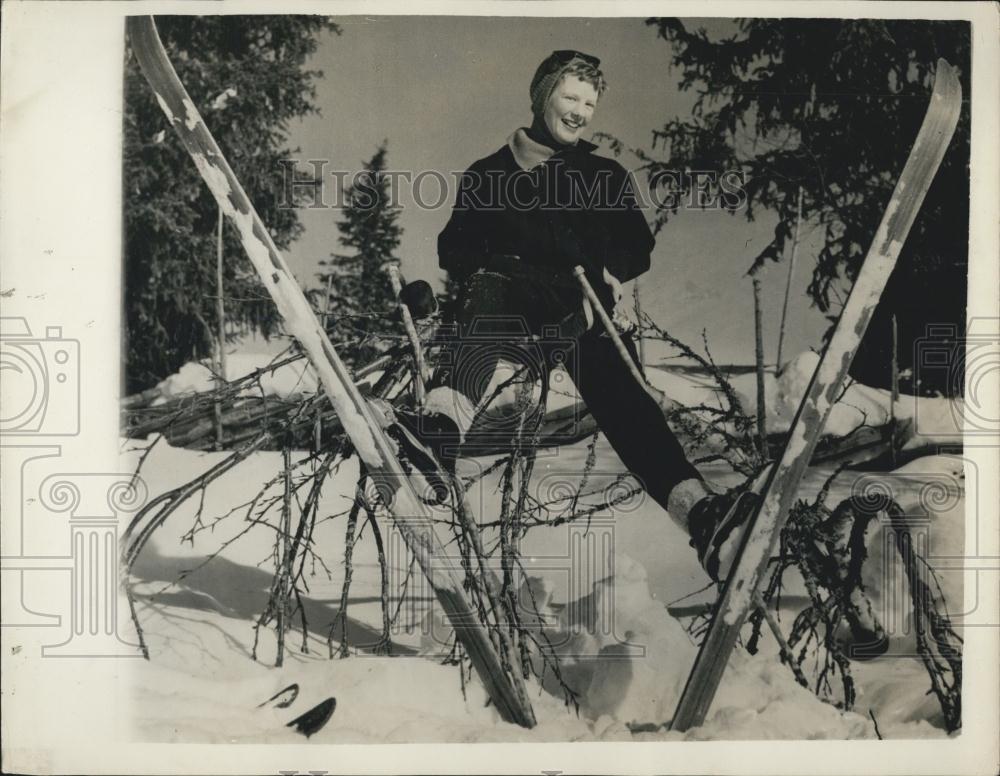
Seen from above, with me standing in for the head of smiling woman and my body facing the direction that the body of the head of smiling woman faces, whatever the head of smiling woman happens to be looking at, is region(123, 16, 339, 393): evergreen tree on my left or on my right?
on my right

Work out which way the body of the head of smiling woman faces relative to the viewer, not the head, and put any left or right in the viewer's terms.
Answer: facing the viewer and to the right of the viewer
